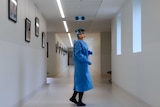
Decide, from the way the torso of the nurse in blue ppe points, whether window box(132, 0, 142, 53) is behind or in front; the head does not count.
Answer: in front
